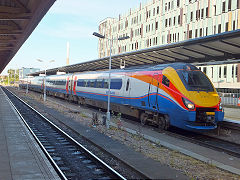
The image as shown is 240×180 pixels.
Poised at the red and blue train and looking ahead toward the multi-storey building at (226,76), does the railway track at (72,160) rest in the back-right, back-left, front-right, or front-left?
back-left

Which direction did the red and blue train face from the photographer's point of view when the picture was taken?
facing the viewer and to the right of the viewer

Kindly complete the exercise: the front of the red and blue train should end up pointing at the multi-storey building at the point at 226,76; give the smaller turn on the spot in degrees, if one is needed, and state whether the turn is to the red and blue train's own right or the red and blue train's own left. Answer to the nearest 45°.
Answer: approximately 90° to the red and blue train's own left
